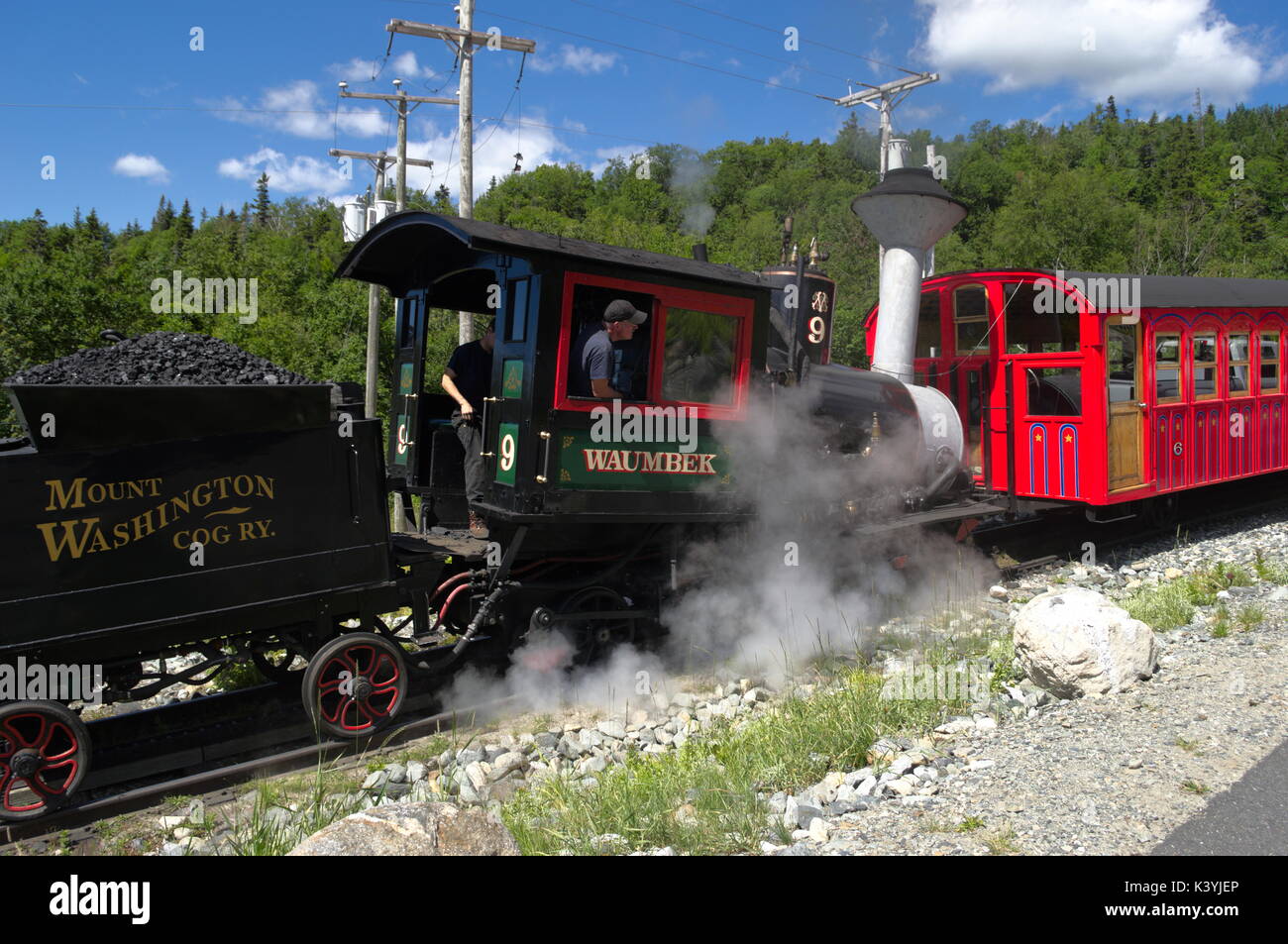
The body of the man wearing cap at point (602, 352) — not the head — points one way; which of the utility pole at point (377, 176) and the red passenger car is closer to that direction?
the red passenger car

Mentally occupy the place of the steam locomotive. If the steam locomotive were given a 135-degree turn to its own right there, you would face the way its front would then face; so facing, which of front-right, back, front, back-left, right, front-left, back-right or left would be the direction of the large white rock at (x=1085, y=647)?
left

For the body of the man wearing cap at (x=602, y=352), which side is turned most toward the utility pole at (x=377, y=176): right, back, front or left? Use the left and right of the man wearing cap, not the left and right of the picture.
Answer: left

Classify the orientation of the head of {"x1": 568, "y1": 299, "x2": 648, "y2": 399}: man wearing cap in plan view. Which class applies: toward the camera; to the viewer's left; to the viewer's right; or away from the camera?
to the viewer's right

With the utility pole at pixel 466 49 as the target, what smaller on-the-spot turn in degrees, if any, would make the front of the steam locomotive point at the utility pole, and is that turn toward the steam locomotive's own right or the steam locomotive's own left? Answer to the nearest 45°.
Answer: approximately 45° to the steam locomotive's own left

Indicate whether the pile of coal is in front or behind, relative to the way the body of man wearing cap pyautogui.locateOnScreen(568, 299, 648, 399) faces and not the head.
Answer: behind

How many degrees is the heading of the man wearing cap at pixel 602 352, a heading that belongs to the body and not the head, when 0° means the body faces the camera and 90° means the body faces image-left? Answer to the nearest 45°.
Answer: approximately 270°

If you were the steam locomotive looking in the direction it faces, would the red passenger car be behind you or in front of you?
in front

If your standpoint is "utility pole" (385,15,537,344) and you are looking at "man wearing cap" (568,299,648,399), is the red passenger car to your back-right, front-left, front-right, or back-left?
front-left

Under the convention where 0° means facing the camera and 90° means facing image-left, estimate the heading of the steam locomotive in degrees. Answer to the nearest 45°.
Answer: approximately 225°
